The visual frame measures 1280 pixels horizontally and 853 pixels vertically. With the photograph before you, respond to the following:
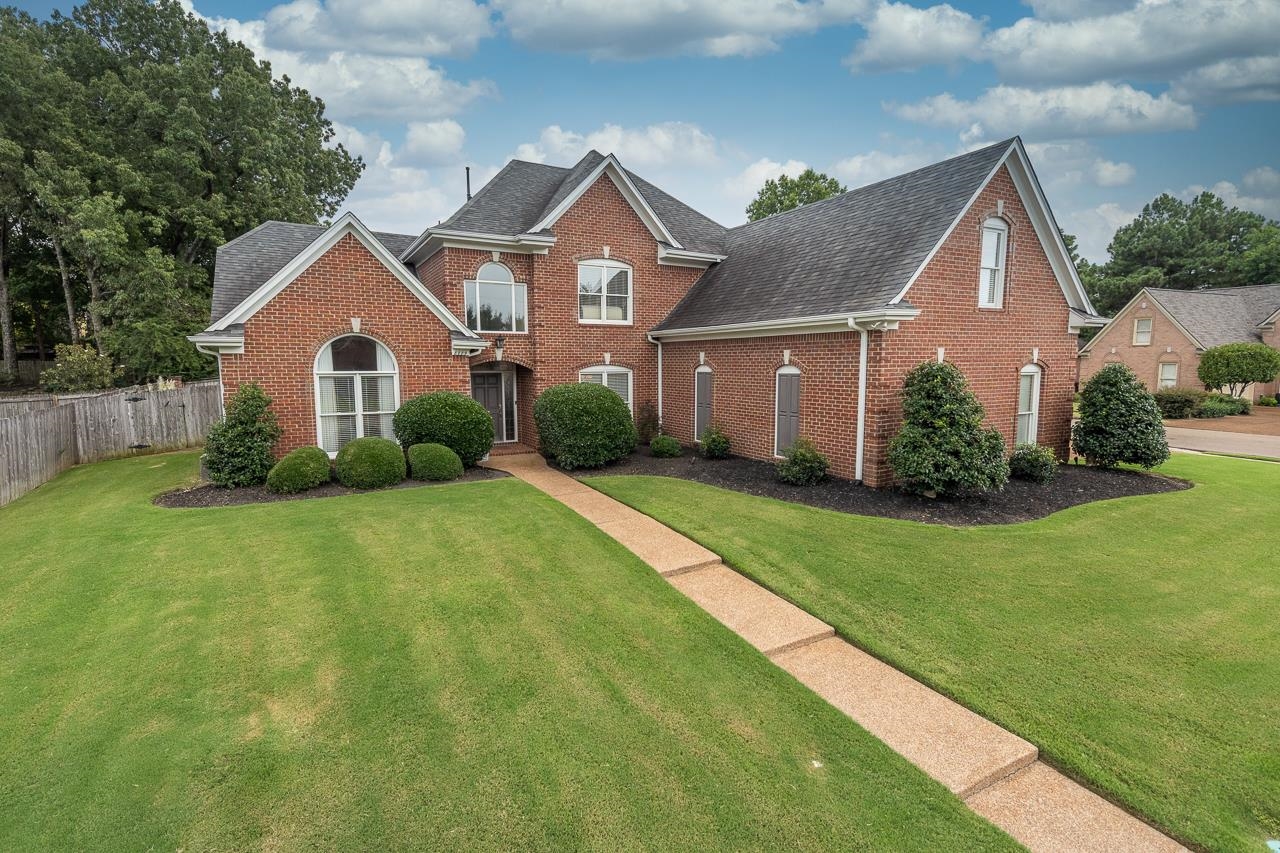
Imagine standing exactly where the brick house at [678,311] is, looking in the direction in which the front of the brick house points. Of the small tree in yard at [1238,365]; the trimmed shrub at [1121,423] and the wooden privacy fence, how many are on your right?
1

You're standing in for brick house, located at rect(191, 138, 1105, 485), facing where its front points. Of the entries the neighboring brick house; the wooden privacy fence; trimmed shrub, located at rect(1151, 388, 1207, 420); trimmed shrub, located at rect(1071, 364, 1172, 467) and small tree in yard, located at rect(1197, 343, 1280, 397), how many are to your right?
1

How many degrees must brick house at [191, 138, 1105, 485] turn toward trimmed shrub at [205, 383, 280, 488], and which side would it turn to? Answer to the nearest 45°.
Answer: approximately 90° to its right

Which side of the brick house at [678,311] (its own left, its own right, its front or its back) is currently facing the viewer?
front

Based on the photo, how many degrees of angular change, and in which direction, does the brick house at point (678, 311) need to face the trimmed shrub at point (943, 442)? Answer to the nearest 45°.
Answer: approximately 45° to its left

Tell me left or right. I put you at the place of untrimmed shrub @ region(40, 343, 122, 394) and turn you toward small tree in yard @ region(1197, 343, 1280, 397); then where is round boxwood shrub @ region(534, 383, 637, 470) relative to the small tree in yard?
right

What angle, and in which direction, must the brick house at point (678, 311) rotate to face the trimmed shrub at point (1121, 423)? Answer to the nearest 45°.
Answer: approximately 90° to its left

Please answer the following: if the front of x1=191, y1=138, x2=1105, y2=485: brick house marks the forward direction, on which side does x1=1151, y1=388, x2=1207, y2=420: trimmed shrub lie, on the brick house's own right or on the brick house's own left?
on the brick house's own left

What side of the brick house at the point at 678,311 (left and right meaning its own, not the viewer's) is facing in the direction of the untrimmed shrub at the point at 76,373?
right

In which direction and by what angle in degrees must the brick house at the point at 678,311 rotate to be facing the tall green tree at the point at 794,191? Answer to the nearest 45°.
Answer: approximately 180°

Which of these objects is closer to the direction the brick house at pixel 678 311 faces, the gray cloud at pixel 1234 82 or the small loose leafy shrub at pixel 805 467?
the small loose leafy shrub

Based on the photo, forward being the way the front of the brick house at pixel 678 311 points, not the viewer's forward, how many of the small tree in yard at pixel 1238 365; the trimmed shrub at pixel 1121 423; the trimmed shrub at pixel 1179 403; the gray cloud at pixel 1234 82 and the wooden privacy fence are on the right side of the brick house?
1

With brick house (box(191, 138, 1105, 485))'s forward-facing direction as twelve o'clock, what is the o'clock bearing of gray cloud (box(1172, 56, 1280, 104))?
The gray cloud is roughly at 8 o'clock from the brick house.
